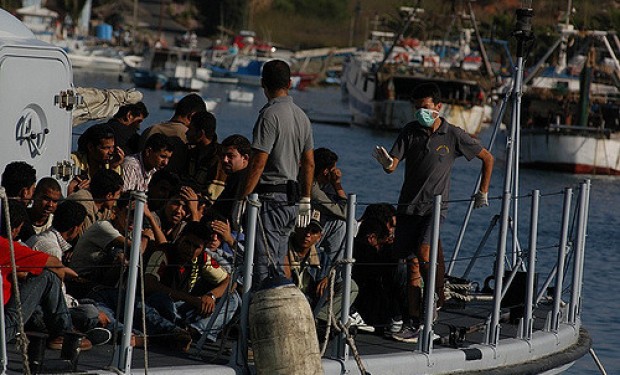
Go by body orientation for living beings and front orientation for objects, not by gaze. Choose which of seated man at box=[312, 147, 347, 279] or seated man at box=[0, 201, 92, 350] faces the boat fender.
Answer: seated man at box=[0, 201, 92, 350]

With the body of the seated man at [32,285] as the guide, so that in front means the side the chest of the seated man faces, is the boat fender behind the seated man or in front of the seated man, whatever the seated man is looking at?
in front

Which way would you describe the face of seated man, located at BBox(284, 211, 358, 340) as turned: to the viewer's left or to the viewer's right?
to the viewer's left

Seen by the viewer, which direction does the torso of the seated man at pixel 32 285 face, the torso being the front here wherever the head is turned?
to the viewer's right

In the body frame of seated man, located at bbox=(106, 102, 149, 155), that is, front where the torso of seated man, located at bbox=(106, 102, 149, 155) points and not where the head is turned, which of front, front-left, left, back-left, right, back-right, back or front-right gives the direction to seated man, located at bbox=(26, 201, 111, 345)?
right

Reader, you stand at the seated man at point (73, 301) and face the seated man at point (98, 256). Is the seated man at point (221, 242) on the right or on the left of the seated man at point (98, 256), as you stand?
right

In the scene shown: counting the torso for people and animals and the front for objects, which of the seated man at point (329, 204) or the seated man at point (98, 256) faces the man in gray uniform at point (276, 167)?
the seated man at point (98, 256)
